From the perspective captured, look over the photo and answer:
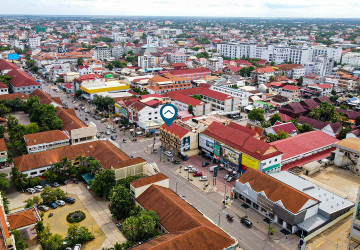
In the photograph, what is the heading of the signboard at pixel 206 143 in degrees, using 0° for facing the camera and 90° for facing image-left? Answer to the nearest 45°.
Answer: approximately 45°

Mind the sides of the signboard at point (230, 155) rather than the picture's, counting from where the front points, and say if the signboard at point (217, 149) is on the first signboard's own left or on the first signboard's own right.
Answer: on the first signboard's own right

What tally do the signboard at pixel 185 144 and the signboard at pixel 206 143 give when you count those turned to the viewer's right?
0

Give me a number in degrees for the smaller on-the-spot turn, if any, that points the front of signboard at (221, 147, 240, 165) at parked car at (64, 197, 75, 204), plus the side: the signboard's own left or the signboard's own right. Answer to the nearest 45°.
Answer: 0° — it already faces it

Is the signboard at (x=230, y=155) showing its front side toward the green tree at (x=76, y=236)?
yes

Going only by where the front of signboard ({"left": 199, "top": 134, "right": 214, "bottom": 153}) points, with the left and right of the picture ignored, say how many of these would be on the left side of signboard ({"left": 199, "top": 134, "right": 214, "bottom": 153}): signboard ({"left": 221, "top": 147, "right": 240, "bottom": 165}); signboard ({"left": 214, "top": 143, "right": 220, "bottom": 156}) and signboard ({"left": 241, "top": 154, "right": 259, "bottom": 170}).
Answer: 3

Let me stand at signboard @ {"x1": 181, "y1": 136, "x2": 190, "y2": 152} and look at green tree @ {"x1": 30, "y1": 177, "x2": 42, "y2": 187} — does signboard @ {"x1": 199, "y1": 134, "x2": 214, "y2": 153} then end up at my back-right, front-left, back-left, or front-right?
back-left

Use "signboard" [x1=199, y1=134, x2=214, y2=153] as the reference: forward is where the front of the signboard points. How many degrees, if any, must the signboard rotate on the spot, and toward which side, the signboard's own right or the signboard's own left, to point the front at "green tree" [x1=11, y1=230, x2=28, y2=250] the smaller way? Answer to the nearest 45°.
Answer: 0° — it already faces it

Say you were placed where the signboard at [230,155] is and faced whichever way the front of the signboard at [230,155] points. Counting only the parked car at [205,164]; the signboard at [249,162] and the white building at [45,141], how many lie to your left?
1

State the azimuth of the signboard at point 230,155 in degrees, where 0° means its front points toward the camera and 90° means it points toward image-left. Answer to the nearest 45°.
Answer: approximately 45°

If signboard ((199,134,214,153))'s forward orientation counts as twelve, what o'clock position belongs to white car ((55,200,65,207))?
The white car is roughly at 12 o'clock from the signboard.

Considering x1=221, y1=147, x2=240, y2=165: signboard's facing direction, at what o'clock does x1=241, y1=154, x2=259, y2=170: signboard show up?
x1=241, y1=154, x2=259, y2=170: signboard is roughly at 9 o'clock from x1=221, y1=147, x2=240, y2=165: signboard.

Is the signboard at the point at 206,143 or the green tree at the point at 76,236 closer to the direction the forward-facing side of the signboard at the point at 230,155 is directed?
the green tree

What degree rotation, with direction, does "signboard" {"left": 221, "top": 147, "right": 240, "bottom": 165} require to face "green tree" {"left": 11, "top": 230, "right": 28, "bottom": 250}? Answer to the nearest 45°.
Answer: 0° — it already faces it
